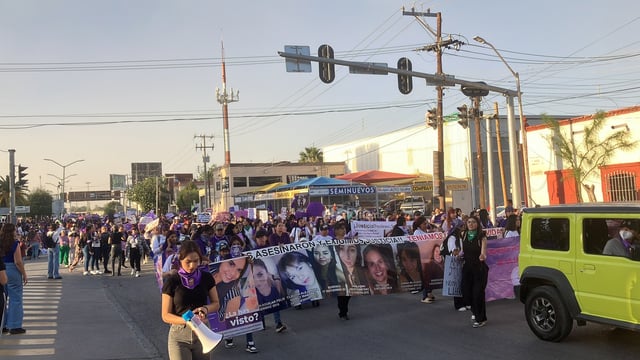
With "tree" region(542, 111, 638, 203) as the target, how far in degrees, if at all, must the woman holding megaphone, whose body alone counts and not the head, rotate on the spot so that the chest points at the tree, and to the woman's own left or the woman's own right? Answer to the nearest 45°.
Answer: approximately 135° to the woman's own left

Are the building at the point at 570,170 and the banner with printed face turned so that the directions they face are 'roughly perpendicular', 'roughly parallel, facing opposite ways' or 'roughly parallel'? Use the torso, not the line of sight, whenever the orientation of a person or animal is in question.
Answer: roughly perpendicular

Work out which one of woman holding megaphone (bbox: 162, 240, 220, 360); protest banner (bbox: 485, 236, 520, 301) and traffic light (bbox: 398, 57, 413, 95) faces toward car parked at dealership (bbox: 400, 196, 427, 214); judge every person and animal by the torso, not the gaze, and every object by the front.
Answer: the traffic light

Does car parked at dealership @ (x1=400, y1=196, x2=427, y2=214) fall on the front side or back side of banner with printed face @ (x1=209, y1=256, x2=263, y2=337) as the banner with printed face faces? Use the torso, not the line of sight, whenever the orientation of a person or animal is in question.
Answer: on the back side

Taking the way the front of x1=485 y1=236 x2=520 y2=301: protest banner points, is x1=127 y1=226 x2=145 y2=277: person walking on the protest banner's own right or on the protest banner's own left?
on the protest banner's own right

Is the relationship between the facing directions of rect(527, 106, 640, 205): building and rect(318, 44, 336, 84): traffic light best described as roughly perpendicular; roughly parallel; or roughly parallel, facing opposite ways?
roughly perpendicular
